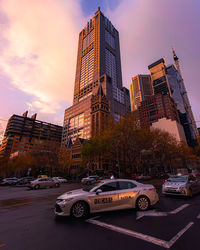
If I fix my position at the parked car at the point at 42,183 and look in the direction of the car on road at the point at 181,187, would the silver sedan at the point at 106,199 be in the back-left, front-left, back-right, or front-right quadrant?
front-right

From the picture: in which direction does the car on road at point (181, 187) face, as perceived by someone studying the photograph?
facing the viewer and to the left of the viewer

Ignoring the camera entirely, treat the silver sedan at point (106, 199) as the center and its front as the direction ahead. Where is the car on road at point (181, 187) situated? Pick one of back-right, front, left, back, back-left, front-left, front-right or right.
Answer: back

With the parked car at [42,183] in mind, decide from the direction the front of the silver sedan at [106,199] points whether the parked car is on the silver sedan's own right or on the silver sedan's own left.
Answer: on the silver sedan's own right

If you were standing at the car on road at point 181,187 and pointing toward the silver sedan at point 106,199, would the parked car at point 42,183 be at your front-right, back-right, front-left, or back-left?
front-right

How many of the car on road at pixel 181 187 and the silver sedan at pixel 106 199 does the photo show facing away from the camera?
0

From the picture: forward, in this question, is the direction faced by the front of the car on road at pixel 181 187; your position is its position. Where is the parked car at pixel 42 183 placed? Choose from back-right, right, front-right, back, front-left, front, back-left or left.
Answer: front-right

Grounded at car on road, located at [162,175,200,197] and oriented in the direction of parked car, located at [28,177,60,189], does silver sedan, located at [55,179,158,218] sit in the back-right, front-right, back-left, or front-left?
front-left
